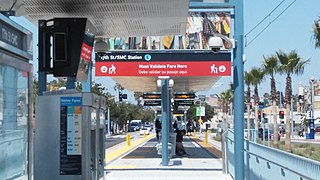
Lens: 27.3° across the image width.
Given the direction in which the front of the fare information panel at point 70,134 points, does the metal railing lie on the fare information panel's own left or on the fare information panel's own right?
on the fare information panel's own left

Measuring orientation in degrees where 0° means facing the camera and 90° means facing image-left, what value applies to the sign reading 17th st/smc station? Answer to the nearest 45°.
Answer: approximately 0°

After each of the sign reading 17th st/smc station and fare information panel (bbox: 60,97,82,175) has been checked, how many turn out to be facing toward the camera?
2

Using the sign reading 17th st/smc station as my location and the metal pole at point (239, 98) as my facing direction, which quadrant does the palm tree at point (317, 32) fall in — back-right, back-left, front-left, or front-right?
front-left

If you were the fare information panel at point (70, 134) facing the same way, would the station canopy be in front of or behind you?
behind
